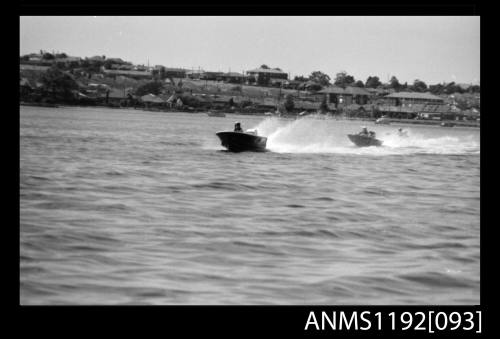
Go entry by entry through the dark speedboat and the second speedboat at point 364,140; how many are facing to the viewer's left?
2

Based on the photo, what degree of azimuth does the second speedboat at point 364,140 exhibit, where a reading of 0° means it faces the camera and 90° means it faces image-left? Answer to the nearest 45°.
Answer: approximately 90°

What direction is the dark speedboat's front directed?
to the viewer's left

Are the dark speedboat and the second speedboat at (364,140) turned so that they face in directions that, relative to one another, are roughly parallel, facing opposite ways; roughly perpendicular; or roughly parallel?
roughly parallel
